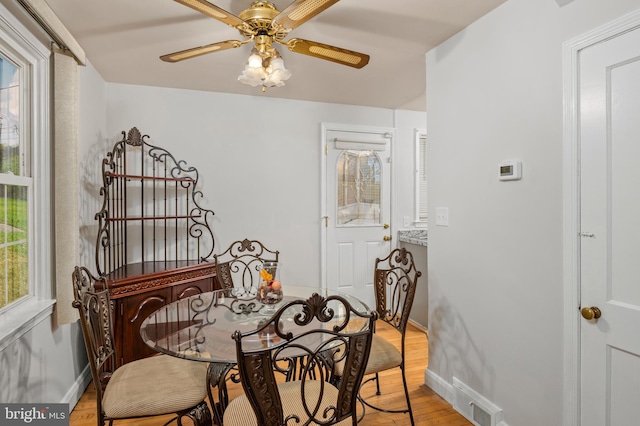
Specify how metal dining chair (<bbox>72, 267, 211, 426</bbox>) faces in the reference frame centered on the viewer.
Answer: facing to the right of the viewer

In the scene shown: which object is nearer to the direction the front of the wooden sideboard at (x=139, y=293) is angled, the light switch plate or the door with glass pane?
the light switch plate

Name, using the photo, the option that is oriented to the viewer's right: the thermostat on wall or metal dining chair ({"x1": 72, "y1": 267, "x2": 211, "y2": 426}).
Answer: the metal dining chair

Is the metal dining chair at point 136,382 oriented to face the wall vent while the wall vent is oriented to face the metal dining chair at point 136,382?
yes

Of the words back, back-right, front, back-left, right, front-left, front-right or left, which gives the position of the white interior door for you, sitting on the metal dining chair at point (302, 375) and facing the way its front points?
back-right

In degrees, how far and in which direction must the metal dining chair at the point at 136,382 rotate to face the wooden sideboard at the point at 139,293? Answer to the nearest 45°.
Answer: approximately 90° to its left

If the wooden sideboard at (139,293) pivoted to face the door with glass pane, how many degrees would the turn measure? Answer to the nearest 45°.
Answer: approximately 45° to its left

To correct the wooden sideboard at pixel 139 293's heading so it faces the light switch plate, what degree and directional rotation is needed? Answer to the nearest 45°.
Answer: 0° — it already faces it

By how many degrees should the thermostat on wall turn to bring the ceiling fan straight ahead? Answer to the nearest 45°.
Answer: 0° — it already faces it

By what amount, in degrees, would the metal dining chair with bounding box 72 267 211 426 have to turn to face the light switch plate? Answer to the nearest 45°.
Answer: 0° — it already faces it

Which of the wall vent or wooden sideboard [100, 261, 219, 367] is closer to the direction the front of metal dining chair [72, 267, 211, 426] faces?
the wall vent

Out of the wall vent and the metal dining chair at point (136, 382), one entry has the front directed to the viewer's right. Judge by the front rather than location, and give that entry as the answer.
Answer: the metal dining chair
